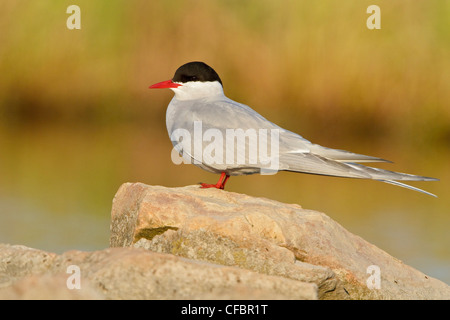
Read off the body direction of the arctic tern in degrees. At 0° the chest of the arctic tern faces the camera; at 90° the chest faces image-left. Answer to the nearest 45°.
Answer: approximately 90°

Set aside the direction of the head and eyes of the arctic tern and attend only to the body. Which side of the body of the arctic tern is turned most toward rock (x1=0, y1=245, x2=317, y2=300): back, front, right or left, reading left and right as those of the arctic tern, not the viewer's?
left
